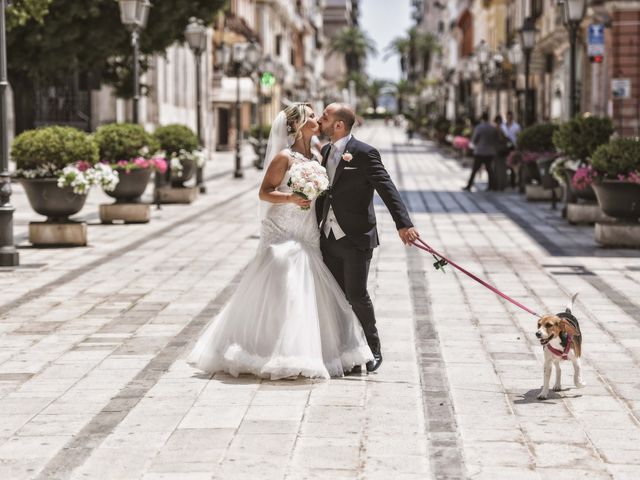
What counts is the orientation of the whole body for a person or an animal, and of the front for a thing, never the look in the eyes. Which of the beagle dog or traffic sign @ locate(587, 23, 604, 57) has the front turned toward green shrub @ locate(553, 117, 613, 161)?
the traffic sign

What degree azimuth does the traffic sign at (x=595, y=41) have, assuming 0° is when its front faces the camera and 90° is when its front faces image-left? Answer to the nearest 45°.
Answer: approximately 0°

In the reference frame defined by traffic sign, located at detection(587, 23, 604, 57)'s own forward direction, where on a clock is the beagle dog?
The beagle dog is roughly at 12 o'clock from the traffic sign.

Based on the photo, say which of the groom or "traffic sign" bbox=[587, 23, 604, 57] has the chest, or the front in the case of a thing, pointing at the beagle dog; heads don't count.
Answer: the traffic sign

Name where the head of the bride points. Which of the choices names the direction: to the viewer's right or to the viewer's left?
to the viewer's right

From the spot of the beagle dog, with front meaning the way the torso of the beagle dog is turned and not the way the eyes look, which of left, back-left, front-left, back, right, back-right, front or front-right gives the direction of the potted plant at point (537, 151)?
back-right

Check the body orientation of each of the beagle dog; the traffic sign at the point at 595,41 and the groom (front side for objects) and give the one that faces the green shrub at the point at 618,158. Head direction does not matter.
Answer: the traffic sign

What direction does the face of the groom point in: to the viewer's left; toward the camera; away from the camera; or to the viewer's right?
to the viewer's left

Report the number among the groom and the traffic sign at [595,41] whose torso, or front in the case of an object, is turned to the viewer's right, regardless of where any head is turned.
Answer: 0

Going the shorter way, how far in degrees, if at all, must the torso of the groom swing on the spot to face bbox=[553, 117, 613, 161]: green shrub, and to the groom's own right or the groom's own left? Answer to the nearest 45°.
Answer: approximately 135° to the groom's own right
